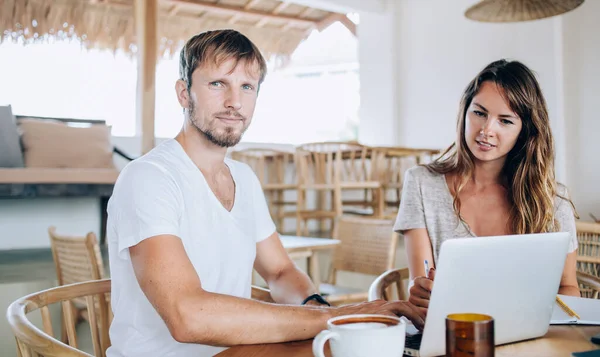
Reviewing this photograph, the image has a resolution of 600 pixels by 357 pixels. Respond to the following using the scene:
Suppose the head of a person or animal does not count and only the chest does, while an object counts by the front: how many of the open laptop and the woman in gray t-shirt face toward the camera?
1

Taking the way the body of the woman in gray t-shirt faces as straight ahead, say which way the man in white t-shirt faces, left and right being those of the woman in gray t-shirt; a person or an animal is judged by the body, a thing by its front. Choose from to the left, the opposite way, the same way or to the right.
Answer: to the left

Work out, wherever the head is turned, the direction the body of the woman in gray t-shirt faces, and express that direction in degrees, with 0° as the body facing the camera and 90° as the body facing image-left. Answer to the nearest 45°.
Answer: approximately 0°

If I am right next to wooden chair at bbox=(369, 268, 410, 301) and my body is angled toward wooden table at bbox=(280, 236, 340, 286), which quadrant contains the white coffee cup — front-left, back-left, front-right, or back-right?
back-left

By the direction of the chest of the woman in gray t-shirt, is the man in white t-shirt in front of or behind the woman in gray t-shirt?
in front

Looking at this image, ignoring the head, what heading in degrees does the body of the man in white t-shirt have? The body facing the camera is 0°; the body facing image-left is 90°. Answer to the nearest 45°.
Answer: approximately 315°

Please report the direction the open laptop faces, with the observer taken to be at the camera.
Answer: facing away from the viewer and to the left of the viewer

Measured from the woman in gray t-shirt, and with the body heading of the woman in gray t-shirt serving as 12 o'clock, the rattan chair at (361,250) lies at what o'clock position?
The rattan chair is roughly at 5 o'clock from the woman in gray t-shirt.

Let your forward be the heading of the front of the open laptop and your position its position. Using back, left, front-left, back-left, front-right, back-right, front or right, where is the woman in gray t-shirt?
front-right

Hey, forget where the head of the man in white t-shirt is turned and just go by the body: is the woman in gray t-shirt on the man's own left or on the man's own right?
on the man's own left
